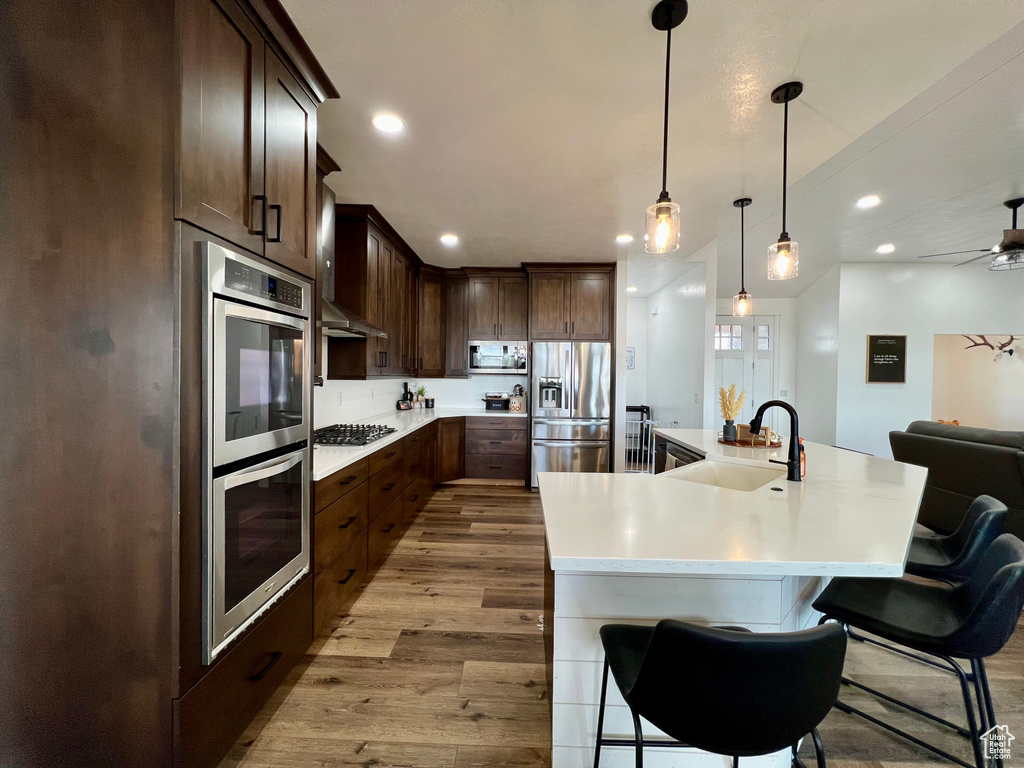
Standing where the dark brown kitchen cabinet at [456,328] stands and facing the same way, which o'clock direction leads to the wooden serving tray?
The wooden serving tray is roughly at 11 o'clock from the dark brown kitchen cabinet.

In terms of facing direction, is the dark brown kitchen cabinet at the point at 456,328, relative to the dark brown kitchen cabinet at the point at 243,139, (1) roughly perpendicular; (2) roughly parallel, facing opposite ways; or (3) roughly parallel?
roughly perpendicular

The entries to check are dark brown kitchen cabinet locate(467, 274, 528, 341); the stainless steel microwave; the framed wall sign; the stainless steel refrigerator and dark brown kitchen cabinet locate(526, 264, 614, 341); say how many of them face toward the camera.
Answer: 5

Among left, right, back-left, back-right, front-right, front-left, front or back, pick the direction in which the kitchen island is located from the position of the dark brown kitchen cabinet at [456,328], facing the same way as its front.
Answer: front

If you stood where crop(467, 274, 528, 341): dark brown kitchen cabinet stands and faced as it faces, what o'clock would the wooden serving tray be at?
The wooden serving tray is roughly at 11 o'clock from the dark brown kitchen cabinet.

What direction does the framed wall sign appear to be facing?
toward the camera

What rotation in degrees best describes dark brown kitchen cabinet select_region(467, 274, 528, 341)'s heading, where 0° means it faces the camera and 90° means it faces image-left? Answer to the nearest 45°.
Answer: approximately 0°

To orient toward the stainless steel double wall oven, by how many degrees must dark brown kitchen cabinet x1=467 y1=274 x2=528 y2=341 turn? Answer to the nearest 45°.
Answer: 0° — it already faces it

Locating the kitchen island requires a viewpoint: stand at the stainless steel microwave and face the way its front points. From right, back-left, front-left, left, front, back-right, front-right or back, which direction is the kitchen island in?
front

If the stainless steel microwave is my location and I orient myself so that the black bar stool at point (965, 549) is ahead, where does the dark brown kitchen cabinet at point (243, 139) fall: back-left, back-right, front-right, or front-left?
front-right

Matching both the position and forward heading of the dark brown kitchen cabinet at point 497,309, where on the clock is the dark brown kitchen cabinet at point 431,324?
the dark brown kitchen cabinet at point 431,324 is roughly at 3 o'clock from the dark brown kitchen cabinet at point 497,309.

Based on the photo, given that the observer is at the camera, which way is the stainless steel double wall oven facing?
facing the viewer and to the right of the viewer

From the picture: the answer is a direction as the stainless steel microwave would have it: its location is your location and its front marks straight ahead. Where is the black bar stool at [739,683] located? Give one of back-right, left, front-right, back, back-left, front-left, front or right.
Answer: front

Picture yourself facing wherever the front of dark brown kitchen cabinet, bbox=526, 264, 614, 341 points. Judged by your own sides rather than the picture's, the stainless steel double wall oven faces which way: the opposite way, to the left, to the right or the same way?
to the left

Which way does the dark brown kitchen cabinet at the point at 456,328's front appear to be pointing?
toward the camera

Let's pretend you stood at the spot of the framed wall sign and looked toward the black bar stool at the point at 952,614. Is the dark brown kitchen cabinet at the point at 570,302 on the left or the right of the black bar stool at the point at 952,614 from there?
right

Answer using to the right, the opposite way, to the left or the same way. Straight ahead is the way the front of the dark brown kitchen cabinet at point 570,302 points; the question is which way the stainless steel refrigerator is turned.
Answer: the same way

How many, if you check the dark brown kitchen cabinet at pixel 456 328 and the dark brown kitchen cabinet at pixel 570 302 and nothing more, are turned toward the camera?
2
